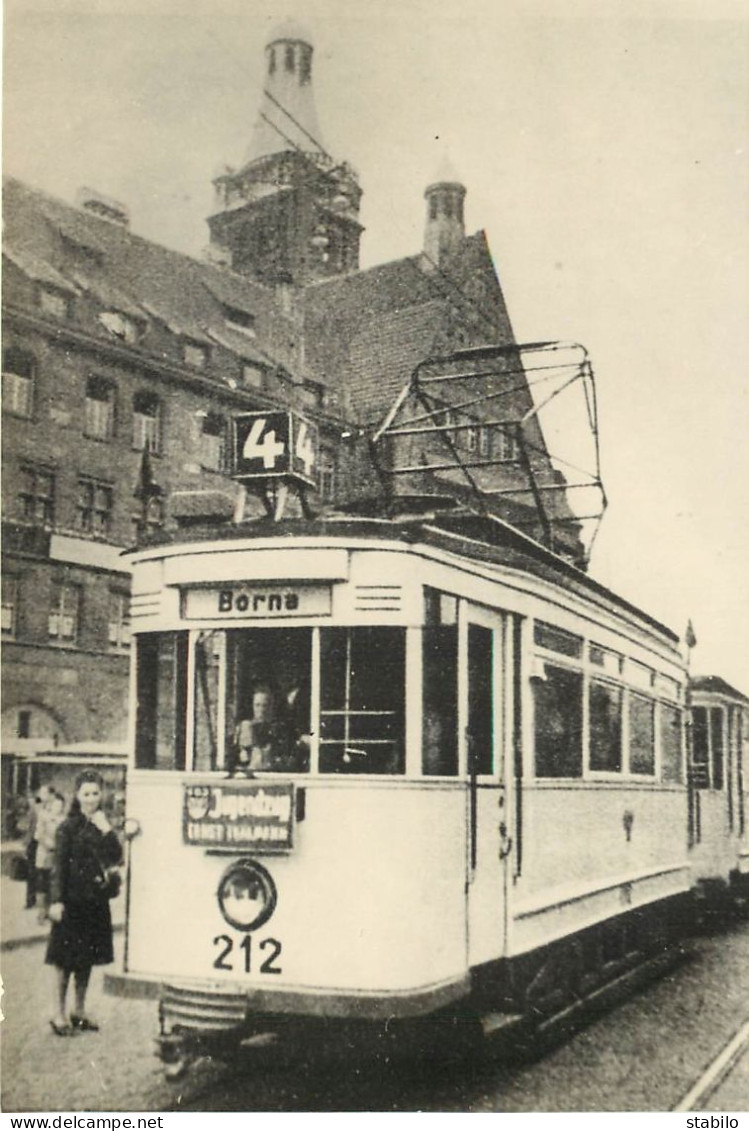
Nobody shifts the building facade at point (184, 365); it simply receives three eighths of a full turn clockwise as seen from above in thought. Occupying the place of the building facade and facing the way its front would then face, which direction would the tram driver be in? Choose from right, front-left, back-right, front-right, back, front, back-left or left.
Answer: left

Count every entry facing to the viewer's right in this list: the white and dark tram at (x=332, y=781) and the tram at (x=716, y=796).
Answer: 0

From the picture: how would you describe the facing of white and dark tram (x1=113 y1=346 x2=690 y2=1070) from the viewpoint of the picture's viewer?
facing the viewer and to the left of the viewer

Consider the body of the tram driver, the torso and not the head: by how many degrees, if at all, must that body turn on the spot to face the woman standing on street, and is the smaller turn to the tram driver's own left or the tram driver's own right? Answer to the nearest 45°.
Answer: approximately 90° to the tram driver's own right

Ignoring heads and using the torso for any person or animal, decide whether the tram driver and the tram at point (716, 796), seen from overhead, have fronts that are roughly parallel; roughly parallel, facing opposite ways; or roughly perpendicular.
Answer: roughly parallel

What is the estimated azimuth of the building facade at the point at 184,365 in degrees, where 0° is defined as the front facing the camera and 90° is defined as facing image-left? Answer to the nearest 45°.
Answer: approximately 315°

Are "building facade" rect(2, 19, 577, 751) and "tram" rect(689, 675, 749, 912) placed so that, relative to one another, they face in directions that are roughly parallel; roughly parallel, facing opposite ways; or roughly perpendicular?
roughly perpendicular

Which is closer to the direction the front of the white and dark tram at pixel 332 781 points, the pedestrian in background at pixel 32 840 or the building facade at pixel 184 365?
the pedestrian in background

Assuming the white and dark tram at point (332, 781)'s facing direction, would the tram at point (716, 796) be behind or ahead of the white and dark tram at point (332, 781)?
behind

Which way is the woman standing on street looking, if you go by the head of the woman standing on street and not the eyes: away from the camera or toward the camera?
toward the camera

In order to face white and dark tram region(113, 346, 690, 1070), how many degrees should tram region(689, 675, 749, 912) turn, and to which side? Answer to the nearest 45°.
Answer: approximately 45° to its left

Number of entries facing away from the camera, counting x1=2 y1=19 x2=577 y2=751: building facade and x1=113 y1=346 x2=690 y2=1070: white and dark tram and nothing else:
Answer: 0

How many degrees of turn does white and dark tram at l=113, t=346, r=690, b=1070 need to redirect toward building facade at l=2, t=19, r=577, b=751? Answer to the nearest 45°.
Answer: approximately 135° to its right

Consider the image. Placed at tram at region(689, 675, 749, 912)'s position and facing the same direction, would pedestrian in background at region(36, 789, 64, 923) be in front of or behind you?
in front

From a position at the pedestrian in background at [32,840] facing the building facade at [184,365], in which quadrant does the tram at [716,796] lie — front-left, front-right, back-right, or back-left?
front-right

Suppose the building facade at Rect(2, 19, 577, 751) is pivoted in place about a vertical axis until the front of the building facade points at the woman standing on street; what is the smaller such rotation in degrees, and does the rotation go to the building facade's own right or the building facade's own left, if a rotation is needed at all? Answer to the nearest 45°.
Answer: approximately 45° to the building facade's own right
